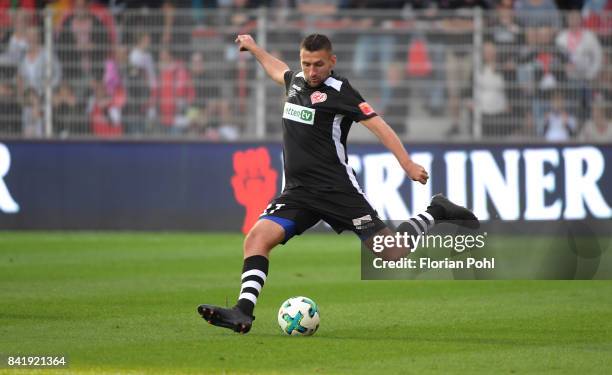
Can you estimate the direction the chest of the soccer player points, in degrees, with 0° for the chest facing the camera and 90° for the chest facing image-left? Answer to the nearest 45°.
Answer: approximately 45°

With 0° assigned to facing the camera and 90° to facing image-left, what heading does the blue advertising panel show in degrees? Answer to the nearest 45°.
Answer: approximately 0°

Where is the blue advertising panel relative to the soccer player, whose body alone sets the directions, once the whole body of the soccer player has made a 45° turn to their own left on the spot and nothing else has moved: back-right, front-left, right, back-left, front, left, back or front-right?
back

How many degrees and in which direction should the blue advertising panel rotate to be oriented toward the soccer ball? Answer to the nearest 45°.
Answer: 0° — it already faces it
